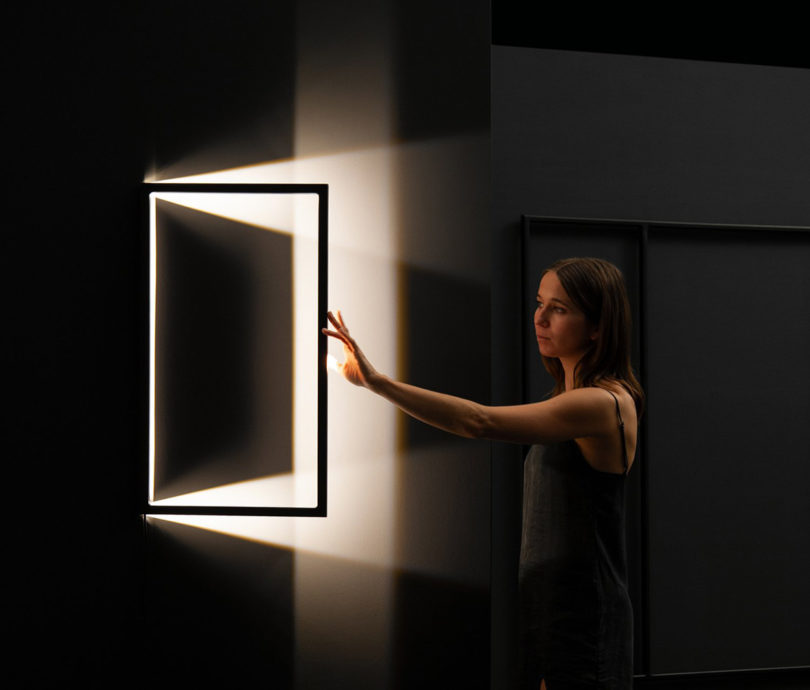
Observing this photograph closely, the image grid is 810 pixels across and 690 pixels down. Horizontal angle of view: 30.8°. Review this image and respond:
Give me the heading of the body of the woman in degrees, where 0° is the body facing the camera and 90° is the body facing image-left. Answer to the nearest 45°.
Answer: approximately 90°

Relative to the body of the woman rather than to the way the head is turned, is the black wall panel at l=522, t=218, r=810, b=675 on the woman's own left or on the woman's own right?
on the woman's own right

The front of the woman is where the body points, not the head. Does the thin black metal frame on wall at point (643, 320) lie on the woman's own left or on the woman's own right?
on the woman's own right
